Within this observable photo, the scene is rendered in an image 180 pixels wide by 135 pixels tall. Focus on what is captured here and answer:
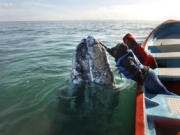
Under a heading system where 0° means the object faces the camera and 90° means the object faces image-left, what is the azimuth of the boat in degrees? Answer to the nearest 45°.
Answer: approximately 180°

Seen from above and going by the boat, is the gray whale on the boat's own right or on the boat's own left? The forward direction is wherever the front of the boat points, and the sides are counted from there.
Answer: on the boat's own left
